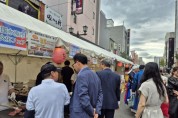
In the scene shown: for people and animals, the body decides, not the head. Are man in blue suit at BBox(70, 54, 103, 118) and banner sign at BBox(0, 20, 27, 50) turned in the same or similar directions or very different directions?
very different directions

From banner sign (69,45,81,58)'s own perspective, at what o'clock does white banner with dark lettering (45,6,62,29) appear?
The white banner with dark lettering is roughly at 7 o'clock from the banner sign.

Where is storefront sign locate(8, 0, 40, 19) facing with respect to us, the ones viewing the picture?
facing the viewer and to the right of the viewer

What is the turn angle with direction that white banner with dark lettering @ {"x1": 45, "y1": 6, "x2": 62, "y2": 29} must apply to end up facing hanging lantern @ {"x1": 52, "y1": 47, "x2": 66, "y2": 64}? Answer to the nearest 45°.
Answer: approximately 45° to its right

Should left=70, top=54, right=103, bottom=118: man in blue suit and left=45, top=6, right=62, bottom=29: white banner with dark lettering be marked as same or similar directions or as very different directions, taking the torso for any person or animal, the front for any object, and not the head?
very different directions

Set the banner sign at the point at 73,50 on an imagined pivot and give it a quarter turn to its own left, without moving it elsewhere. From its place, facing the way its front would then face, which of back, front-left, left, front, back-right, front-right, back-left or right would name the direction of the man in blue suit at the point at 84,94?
back-right

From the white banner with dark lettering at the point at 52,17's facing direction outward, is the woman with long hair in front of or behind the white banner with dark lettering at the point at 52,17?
in front

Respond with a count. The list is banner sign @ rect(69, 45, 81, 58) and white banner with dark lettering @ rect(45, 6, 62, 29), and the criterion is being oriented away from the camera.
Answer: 0

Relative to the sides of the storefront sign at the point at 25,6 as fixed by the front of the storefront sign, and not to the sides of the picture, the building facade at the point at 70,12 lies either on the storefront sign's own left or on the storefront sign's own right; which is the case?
on the storefront sign's own left

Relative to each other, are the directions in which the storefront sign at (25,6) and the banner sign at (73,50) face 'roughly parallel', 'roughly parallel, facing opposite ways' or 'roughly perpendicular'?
roughly parallel

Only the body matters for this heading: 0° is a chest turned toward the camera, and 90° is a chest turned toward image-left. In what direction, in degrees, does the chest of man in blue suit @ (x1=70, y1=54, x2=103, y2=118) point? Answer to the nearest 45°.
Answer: approximately 135°

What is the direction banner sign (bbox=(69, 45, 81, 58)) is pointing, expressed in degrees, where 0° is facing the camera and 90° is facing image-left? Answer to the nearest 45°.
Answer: approximately 315°

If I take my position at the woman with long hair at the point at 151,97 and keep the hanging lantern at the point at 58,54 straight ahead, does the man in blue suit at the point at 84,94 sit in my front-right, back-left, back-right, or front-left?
front-left

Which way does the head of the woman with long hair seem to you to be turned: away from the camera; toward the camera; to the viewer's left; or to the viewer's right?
away from the camera

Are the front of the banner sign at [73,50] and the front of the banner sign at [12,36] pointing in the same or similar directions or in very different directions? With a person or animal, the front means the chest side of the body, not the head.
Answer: same or similar directions
